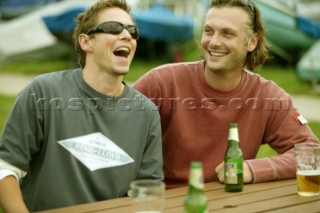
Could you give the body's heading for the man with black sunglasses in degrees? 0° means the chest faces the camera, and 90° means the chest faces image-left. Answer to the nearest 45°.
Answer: approximately 315°

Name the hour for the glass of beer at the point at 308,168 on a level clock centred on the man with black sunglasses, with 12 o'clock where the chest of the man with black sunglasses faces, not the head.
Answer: The glass of beer is roughly at 11 o'clock from the man with black sunglasses.

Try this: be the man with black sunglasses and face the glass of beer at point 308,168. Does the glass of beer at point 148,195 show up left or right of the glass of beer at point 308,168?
right

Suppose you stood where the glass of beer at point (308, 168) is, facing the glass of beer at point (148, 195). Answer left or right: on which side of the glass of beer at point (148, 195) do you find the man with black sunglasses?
right
